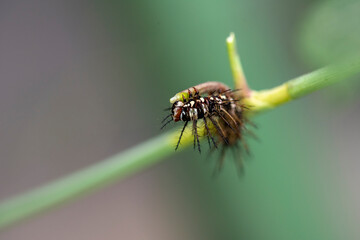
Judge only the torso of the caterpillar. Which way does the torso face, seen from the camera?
to the viewer's left

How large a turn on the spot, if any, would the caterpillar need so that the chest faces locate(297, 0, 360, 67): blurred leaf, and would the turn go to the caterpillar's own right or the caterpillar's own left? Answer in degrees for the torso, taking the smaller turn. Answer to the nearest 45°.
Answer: approximately 135° to the caterpillar's own right
